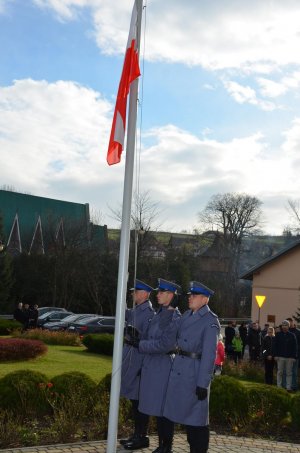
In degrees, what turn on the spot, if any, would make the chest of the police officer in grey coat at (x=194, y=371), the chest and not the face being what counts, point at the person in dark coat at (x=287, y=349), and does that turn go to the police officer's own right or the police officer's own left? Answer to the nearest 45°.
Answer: approximately 135° to the police officer's own right

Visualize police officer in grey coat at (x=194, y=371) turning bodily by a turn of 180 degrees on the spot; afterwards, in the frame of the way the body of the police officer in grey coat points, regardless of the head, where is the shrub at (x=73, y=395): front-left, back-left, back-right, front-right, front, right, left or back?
left

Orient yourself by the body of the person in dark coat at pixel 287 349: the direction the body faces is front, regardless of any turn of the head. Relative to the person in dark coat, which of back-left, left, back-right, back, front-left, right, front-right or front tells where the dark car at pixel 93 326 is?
back-right

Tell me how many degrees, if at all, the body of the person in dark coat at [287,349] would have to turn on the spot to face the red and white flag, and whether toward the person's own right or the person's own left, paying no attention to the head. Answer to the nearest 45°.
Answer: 0° — they already face it

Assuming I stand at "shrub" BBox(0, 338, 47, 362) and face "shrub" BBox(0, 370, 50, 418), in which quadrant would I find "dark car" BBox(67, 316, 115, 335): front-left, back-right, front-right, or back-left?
back-left

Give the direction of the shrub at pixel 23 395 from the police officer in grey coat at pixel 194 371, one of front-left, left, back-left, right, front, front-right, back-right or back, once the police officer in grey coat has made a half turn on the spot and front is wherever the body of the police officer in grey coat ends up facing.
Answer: left

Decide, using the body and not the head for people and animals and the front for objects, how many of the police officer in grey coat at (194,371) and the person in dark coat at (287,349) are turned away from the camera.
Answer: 0

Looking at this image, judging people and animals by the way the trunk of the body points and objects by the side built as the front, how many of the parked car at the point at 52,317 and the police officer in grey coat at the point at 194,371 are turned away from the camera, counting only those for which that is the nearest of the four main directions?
0

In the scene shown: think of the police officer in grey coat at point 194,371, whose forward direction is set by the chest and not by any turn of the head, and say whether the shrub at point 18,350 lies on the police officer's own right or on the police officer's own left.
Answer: on the police officer's own right

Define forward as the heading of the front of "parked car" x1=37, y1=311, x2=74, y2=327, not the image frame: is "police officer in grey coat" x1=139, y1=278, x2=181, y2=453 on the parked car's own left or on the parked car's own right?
on the parked car's own left

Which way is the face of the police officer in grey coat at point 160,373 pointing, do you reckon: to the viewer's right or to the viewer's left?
to the viewer's left

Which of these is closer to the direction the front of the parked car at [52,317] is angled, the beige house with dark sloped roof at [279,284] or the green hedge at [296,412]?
the green hedge

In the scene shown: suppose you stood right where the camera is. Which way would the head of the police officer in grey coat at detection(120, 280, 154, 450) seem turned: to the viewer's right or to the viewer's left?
to the viewer's left

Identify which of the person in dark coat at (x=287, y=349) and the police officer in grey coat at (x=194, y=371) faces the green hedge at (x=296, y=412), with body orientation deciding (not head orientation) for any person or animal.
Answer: the person in dark coat

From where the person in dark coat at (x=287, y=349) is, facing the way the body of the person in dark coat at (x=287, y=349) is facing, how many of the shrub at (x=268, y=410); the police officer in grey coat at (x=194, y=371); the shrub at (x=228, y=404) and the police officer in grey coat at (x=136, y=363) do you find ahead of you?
4

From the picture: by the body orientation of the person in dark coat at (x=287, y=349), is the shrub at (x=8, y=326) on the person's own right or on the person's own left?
on the person's own right
